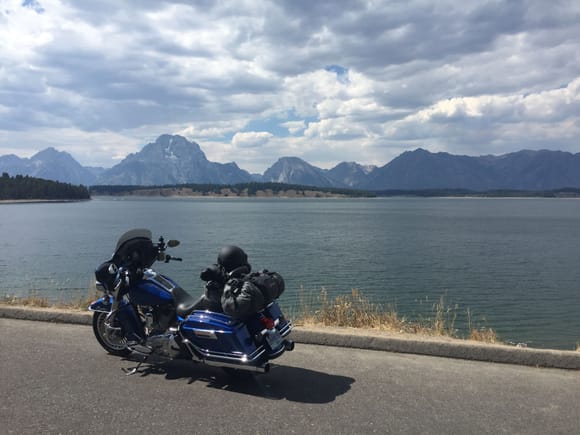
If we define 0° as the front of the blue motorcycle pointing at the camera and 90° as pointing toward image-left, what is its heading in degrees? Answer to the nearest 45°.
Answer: approximately 135°
